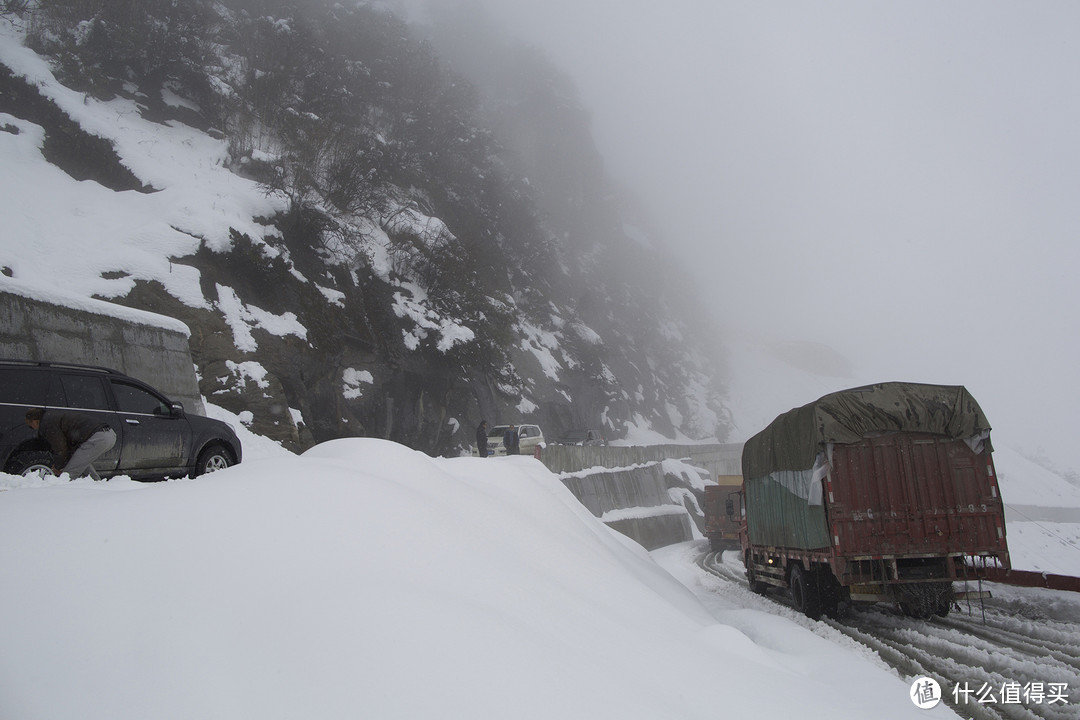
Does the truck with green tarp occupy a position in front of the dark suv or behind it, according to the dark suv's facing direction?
in front

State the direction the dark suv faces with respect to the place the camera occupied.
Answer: facing to the right of the viewer

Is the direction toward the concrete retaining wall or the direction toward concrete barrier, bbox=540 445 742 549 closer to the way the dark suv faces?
the concrete barrier

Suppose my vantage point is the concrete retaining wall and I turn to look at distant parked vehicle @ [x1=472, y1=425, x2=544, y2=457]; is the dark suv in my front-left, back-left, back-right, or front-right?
back-right

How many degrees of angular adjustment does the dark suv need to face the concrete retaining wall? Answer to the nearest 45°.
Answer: approximately 90° to its left

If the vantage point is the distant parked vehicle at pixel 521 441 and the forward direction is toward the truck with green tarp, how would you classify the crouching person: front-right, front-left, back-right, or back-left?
front-right

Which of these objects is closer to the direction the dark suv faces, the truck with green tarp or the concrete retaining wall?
the truck with green tarp

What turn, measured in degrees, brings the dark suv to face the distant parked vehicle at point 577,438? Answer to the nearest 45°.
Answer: approximately 45° to its left
